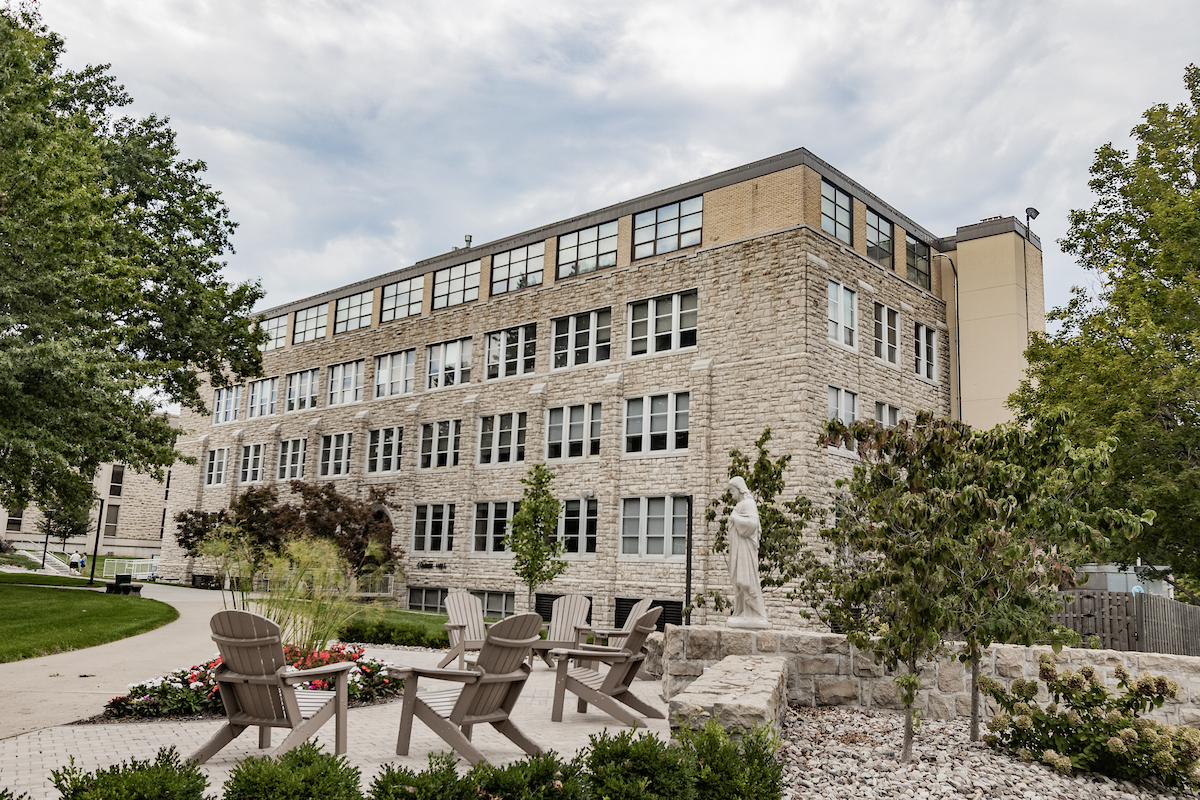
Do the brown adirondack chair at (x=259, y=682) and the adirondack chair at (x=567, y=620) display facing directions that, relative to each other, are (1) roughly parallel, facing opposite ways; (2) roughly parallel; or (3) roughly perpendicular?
roughly parallel, facing opposite ways

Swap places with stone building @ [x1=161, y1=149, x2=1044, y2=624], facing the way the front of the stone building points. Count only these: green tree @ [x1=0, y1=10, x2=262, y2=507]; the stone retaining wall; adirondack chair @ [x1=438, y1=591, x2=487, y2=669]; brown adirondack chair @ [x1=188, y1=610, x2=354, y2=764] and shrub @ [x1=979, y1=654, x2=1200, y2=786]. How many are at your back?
0

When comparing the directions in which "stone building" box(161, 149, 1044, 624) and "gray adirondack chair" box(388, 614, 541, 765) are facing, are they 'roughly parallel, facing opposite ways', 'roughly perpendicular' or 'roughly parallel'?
roughly perpendicular

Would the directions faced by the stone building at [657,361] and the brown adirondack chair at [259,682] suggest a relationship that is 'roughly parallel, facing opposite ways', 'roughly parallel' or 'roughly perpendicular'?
roughly parallel, facing opposite ways

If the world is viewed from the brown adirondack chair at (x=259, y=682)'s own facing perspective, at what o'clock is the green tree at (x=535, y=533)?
The green tree is roughly at 11 o'clock from the brown adirondack chair.

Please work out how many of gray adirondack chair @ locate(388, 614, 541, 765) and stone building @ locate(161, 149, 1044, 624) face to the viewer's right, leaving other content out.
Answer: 0

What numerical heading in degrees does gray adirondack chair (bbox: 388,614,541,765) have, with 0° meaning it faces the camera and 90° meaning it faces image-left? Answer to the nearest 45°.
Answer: approximately 135°

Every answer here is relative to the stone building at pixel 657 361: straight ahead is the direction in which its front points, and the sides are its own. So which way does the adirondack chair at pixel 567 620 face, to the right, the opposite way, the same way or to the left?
the same way

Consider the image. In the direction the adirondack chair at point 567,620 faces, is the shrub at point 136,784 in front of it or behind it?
in front

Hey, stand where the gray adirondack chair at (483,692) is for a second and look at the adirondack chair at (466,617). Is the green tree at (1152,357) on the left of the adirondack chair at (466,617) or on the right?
right

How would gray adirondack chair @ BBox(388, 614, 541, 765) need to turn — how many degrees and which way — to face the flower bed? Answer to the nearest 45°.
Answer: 0° — it already faces it

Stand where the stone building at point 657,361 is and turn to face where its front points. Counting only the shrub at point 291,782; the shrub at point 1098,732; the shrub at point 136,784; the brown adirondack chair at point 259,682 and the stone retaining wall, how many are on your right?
0

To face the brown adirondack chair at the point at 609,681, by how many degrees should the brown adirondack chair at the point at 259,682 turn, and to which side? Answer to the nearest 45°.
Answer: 0° — it already faces it

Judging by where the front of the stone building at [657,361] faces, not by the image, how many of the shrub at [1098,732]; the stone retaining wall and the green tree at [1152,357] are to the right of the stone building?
0

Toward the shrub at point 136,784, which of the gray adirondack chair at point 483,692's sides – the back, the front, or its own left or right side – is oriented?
left

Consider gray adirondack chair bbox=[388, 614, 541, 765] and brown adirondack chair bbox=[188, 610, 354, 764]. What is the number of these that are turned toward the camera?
0

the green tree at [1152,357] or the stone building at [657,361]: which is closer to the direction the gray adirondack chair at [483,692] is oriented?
the stone building

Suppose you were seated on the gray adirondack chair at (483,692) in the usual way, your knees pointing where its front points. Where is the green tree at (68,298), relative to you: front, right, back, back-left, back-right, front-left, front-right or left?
front

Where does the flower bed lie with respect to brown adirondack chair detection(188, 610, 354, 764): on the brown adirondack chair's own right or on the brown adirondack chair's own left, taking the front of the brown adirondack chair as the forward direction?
on the brown adirondack chair's own left
